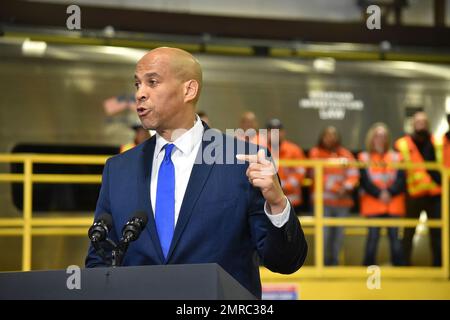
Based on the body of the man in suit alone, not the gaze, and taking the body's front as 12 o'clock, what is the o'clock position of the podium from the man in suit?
The podium is roughly at 11 o'clock from the man in suit.

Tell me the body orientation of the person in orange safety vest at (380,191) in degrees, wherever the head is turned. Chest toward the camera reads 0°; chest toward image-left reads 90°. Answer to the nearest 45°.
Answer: approximately 0°

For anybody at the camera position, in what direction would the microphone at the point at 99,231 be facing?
facing away from the viewer and to the right of the viewer

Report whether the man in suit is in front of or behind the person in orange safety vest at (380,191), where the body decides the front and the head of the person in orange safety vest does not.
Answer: in front

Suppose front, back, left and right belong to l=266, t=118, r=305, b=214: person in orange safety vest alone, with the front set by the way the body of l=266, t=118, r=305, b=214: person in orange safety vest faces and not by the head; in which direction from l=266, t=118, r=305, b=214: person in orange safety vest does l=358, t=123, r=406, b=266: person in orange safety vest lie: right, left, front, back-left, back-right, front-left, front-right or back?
back-left

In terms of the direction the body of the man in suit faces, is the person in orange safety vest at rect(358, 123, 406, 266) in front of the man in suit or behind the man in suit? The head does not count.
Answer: behind

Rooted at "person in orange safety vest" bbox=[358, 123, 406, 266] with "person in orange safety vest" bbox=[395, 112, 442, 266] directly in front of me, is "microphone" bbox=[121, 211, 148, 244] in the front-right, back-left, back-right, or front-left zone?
back-right

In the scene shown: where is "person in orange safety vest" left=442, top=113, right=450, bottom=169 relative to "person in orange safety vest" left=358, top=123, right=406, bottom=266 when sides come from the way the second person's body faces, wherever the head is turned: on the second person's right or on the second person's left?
on the second person's left

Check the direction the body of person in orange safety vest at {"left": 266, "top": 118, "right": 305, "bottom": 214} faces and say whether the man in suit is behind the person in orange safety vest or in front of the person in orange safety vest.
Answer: in front

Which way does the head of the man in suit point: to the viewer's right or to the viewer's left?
to the viewer's left
